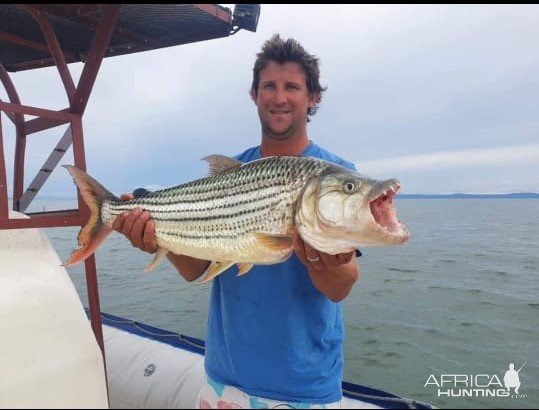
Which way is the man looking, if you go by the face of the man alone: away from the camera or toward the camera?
toward the camera

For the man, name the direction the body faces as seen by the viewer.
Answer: toward the camera
